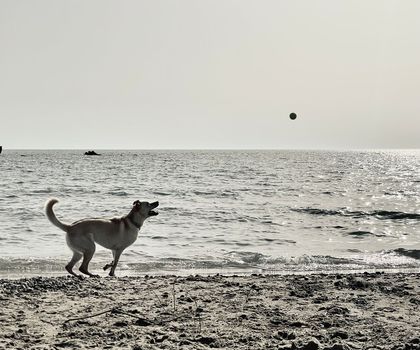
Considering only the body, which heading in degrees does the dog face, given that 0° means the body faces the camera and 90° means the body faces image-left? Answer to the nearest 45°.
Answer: approximately 270°
